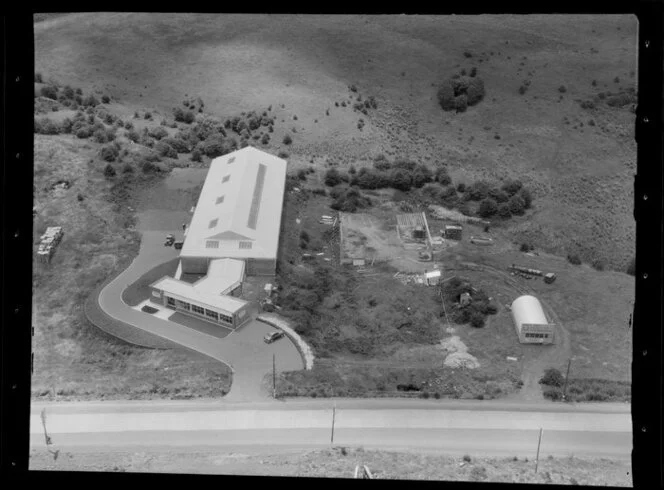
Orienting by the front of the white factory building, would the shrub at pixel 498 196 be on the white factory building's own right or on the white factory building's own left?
on the white factory building's own left

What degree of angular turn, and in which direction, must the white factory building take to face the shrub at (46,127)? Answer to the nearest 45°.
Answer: approximately 135° to its right

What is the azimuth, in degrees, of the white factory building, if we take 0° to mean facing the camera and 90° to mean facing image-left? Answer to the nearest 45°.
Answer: approximately 0°

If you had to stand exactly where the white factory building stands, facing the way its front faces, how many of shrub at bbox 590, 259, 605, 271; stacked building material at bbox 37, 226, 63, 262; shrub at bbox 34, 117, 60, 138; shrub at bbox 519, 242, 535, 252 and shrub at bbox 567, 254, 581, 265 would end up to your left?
3

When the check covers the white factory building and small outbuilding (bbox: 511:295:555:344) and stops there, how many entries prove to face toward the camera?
2

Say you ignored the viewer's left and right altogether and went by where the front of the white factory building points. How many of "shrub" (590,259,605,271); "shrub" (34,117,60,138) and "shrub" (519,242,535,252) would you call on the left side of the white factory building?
2

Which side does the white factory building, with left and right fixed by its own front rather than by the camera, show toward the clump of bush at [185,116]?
back

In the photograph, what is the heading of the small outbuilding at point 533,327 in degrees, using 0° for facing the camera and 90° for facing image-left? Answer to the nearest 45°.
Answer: approximately 0°

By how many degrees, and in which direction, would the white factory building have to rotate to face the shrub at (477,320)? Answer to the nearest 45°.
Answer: approximately 45° to its left
